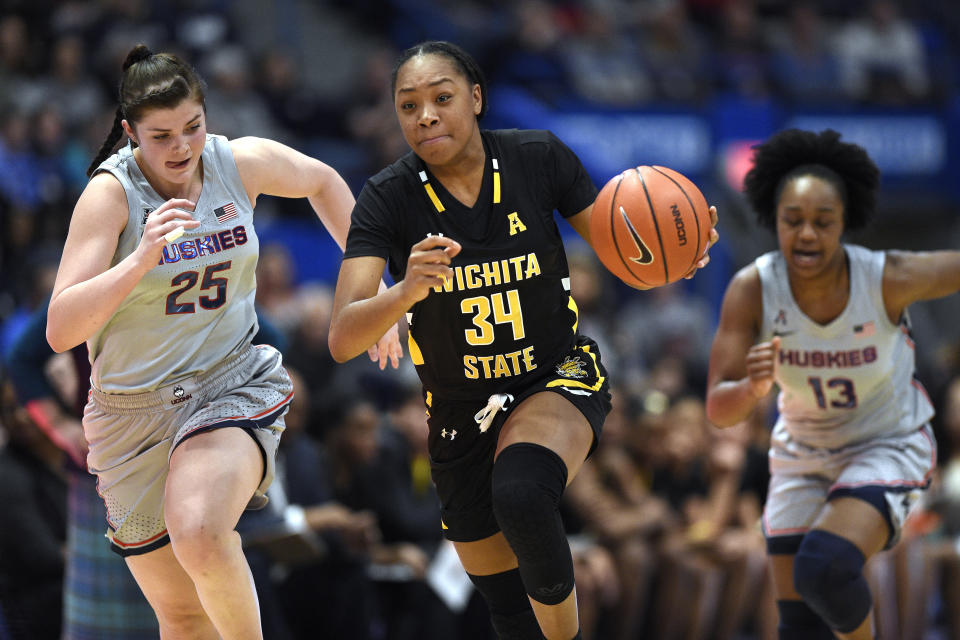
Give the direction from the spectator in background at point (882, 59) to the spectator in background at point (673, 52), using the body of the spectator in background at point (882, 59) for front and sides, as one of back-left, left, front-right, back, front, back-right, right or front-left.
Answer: front-right

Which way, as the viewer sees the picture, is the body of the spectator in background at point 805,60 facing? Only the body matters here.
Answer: toward the camera

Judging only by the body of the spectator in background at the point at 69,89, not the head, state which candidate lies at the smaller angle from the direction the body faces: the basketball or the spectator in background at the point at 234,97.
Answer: the basketball

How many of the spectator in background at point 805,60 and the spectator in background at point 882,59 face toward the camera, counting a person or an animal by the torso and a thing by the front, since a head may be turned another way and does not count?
2

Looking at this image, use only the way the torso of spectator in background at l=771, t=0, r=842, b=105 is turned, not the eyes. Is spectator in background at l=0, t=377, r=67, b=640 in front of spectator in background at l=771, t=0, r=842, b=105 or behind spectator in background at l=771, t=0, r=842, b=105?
in front

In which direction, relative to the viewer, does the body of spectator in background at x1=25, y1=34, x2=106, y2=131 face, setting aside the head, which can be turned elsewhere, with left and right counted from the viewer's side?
facing the viewer

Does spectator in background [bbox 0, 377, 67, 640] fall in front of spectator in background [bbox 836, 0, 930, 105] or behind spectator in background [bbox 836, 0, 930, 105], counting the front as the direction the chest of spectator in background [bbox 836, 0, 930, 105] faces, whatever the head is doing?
in front

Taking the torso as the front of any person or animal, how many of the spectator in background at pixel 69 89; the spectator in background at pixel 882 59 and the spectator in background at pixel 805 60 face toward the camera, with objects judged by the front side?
3

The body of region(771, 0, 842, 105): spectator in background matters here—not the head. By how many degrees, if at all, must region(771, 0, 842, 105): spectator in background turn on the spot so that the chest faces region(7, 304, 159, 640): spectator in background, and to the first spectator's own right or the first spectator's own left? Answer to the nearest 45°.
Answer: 0° — they already face them

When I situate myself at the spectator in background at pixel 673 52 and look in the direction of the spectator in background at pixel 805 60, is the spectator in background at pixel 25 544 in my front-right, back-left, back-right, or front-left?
back-right

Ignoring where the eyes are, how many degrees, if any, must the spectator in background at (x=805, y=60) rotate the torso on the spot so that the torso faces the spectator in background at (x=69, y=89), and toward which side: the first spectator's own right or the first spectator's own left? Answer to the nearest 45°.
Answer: approximately 45° to the first spectator's own right
